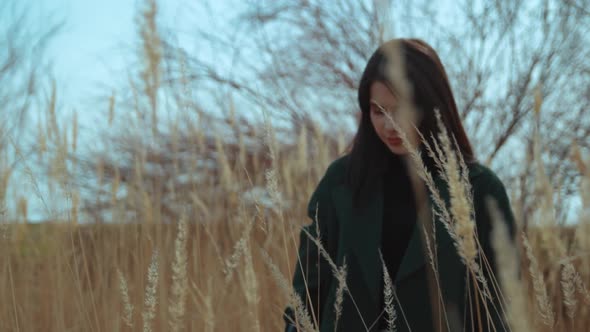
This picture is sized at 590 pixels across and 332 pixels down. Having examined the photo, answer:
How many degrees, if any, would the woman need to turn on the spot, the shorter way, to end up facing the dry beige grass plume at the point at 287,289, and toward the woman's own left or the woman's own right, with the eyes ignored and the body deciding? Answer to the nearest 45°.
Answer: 0° — they already face it

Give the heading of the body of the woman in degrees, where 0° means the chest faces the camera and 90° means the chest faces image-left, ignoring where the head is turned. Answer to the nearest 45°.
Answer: approximately 0°
